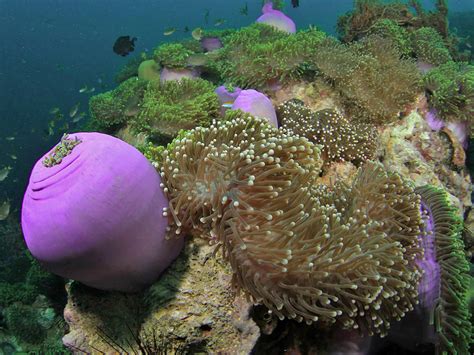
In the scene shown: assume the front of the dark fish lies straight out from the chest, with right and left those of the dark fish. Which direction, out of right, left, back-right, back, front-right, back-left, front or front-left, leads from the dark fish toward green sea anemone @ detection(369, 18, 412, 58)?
back-left

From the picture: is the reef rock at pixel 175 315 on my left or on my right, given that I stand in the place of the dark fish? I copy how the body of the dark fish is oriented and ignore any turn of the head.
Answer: on my left

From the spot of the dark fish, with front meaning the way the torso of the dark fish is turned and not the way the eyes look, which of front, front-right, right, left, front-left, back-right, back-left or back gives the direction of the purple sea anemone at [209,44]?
back-left

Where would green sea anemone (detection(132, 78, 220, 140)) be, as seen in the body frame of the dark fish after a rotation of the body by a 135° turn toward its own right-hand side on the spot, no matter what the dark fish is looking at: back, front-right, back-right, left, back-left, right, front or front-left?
back-right

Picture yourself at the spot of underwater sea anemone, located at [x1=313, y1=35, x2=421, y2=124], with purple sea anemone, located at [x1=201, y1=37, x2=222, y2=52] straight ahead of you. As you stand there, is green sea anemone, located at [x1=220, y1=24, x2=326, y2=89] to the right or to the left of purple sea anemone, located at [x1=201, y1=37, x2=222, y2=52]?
left

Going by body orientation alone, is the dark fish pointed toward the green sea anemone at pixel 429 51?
no

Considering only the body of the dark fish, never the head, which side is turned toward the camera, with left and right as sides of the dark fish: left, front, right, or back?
left

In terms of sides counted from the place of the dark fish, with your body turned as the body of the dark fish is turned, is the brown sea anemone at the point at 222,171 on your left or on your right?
on your left

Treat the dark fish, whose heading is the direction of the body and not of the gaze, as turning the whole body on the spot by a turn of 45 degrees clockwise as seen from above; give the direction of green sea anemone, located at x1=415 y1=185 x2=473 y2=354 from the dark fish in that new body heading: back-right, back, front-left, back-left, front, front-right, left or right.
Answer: back-left
